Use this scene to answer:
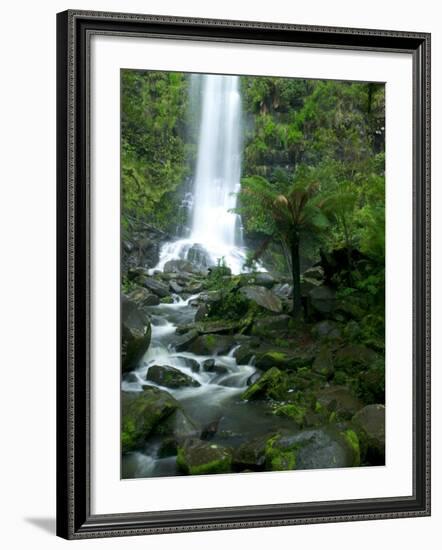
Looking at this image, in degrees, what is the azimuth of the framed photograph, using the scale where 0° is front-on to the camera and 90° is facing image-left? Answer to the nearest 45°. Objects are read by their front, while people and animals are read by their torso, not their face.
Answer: approximately 315°
